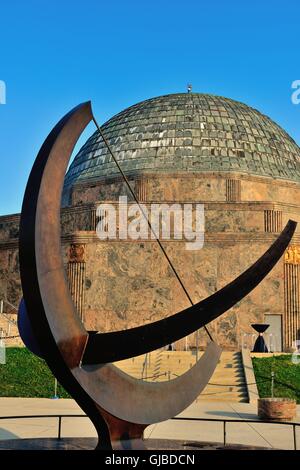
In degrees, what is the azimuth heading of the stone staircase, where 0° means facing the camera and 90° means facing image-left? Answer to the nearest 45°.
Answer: approximately 0°

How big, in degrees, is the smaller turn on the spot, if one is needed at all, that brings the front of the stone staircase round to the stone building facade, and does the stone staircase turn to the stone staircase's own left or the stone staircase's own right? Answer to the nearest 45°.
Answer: approximately 180°

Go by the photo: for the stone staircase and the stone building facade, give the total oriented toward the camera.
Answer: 2
